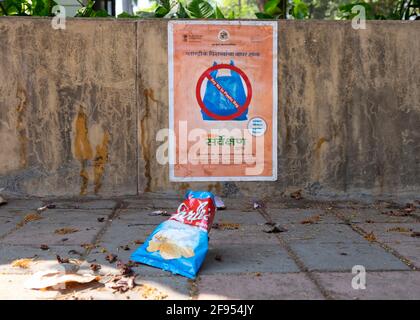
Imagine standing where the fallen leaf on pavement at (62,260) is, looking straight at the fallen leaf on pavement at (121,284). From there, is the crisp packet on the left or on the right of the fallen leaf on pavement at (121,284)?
left

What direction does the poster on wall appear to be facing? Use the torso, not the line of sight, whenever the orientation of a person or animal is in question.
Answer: toward the camera

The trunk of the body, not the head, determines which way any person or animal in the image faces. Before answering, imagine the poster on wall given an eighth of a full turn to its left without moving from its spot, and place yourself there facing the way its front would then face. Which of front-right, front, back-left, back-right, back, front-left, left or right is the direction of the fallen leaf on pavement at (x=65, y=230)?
right

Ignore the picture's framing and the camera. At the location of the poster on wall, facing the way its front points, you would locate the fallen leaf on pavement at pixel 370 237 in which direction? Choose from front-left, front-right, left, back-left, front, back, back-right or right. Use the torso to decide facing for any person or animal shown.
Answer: front-left

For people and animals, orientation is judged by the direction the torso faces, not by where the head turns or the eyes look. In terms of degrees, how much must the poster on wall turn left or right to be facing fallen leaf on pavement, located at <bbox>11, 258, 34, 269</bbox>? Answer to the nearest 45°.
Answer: approximately 45° to its right

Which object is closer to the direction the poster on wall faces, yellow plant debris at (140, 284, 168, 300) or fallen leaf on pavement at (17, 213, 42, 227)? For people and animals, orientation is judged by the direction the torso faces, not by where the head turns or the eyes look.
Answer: the yellow plant debris

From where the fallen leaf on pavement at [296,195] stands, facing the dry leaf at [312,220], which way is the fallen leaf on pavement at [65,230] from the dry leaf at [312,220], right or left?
right

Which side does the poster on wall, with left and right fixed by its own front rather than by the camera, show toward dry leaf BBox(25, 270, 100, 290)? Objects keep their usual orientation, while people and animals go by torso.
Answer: front

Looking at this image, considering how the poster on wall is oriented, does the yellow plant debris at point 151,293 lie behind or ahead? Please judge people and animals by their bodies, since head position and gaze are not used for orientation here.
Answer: ahead

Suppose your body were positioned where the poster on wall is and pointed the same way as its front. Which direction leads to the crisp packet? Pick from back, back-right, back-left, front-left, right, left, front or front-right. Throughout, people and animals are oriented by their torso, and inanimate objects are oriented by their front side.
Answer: front

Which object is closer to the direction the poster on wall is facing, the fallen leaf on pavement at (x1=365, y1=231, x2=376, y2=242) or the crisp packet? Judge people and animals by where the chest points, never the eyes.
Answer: the crisp packet

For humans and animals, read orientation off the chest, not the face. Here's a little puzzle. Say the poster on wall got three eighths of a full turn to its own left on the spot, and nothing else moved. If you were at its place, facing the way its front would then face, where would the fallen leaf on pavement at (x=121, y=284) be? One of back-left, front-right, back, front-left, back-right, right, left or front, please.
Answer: back-right

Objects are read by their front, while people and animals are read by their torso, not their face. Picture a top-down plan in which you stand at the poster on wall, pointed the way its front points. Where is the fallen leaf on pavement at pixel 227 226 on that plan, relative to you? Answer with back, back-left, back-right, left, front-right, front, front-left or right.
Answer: front

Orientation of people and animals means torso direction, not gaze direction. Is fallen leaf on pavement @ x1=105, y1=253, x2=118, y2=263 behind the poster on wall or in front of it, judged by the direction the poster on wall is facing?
in front

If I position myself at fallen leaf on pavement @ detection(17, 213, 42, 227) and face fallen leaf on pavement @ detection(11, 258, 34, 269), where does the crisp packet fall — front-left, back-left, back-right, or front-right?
front-left

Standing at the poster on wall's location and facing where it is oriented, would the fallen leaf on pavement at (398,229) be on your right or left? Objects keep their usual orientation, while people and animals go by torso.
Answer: on your left
